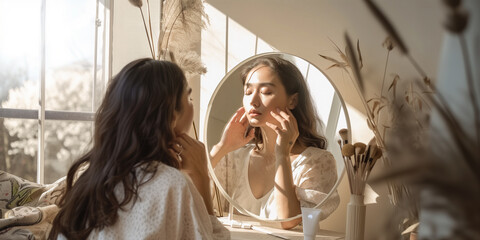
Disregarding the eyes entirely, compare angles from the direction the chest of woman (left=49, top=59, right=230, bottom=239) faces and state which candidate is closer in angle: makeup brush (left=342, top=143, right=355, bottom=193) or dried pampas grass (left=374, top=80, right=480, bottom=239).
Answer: the makeup brush

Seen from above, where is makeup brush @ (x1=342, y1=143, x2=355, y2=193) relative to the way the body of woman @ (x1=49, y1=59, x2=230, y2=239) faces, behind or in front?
in front

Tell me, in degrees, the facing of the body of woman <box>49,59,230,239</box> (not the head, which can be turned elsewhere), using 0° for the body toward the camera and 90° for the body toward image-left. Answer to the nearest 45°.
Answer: approximately 225°

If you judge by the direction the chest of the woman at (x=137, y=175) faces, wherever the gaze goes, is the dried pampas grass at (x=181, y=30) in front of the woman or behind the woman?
in front

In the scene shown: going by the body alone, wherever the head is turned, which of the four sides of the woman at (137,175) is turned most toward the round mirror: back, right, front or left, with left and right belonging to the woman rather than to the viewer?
front

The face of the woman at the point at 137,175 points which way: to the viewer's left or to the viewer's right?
to the viewer's right

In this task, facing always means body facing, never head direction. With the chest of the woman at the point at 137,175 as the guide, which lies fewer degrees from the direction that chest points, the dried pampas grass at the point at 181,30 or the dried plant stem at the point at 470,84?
the dried pampas grass
